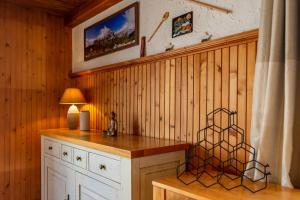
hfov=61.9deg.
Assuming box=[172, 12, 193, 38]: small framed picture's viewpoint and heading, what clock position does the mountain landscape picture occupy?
The mountain landscape picture is roughly at 3 o'clock from the small framed picture.

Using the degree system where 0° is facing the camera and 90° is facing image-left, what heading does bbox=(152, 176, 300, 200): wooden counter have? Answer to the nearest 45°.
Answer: approximately 45°

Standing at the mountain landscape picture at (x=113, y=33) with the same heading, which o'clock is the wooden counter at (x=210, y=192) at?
The wooden counter is roughly at 10 o'clock from the mountain landscape picture.

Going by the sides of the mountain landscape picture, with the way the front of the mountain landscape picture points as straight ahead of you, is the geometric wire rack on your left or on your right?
on your left

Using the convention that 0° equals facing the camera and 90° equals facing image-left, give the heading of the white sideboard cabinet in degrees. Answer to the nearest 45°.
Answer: approximately 45°

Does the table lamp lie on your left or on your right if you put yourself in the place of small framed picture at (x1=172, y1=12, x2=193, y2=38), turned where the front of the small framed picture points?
on your right

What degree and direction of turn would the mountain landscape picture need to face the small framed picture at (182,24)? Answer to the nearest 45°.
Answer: approximately 90° to its left
